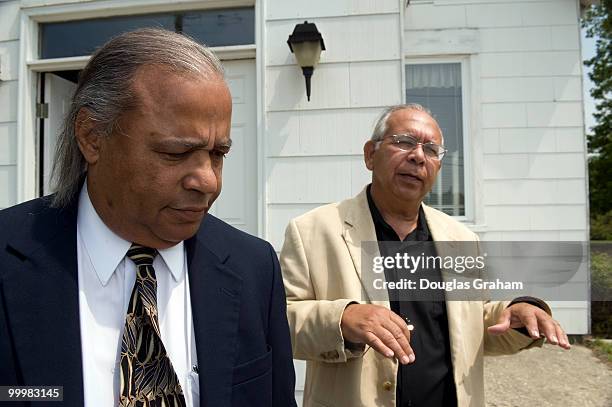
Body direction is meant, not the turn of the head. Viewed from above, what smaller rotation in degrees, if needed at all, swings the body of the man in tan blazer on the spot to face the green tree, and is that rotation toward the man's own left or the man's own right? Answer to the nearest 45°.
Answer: approximately 135° to the man's own left

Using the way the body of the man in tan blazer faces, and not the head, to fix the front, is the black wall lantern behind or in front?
behind

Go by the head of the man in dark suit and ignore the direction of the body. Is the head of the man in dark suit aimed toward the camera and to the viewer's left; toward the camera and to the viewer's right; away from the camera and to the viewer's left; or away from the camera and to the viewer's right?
toward the camera and to the viewer's right

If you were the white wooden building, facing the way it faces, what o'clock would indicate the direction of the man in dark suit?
The man in dark suit is roughly at 12 o'clock from the white wooden building.

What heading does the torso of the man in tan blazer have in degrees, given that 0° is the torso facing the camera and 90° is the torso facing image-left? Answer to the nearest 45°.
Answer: approximately 315°

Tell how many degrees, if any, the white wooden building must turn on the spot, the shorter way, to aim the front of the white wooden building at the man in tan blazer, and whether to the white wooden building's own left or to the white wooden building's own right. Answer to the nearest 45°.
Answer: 0° — it already faces them

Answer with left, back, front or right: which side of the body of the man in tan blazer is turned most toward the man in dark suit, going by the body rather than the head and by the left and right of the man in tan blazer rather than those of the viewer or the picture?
right

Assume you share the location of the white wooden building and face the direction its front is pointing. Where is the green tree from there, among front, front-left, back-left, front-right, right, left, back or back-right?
back-left
